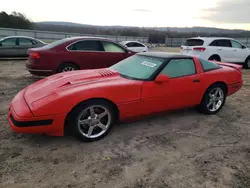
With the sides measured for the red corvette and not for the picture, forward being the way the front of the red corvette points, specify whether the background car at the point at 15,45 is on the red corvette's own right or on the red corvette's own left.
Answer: on the red corvette's own right

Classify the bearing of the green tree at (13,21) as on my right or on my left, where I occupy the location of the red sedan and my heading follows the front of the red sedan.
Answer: on my left

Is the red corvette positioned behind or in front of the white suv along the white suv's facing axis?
behind

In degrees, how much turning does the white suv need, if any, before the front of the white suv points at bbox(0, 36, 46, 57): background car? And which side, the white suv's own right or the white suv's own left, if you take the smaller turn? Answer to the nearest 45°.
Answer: approximately 135° to the white suv's own left

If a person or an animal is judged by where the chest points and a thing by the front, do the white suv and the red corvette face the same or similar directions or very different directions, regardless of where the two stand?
very different directions

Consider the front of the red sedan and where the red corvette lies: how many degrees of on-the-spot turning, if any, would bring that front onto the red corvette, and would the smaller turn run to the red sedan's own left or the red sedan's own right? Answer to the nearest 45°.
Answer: approximately 90° to the red sedan's own right

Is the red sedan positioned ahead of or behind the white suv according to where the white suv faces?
behind

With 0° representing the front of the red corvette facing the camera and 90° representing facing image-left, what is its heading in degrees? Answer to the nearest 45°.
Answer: approximately 45°

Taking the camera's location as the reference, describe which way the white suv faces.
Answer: facing away from the viewer and to the right of the viewer

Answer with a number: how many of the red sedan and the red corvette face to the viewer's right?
1

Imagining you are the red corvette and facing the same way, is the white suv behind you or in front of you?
behind

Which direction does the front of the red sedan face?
to the viewer's right
